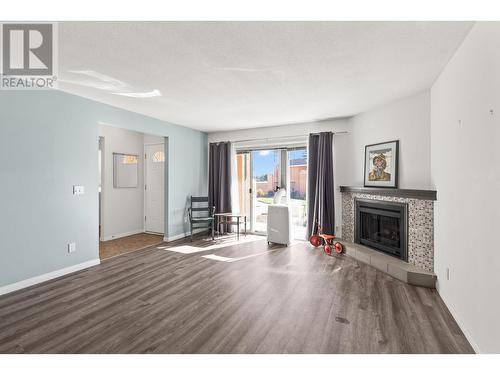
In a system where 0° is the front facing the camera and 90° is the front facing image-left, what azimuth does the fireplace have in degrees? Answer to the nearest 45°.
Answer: approximately 45°

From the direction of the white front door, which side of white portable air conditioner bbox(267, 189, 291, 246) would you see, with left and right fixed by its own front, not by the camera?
right

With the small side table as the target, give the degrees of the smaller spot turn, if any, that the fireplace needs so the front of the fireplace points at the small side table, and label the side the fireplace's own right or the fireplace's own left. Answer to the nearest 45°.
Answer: approximately 45° to the fireplace's own right

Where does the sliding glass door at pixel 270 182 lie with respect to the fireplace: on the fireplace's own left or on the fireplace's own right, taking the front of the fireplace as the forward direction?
on the fireplace's own right

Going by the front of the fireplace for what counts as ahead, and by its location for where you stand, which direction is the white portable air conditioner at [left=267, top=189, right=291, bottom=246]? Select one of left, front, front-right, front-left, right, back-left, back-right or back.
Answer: front-right

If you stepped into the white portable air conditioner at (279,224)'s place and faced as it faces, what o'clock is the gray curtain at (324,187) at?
The gray curtain is roughly at 9 o'clock from the white portable air conditioner.

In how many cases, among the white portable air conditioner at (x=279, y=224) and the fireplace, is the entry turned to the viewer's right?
0

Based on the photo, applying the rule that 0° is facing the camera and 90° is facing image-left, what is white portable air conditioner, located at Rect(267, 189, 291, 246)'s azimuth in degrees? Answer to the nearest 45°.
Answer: approximately 0°

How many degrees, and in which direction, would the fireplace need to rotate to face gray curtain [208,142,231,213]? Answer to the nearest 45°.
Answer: approximately 45° to its right

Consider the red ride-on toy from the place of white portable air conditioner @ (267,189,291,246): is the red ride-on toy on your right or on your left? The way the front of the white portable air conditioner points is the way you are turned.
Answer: on your left

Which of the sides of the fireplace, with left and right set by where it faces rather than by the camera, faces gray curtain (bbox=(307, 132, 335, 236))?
right
